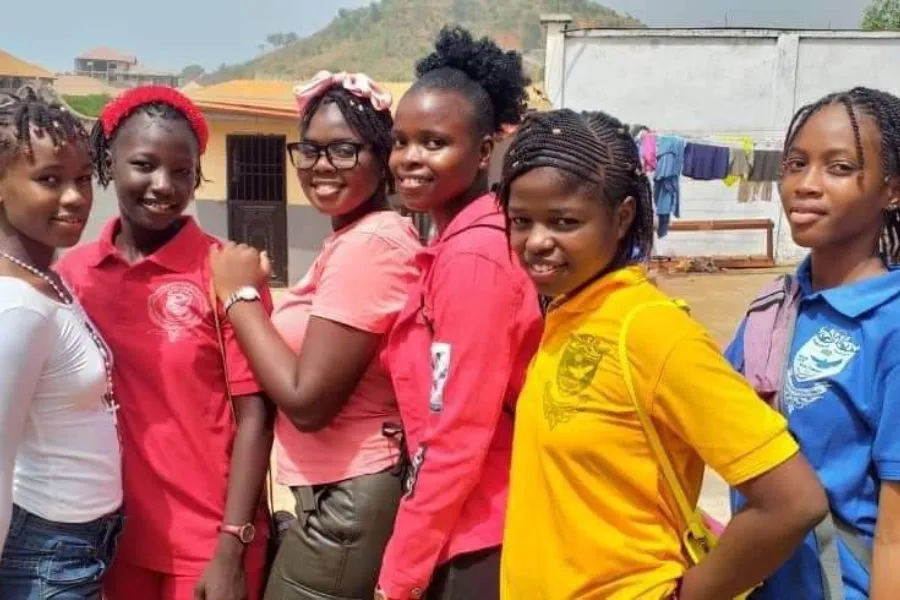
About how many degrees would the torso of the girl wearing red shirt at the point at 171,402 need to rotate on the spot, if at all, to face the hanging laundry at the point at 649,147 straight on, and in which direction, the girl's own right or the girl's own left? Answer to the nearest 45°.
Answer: approximately 135° to the girl's own left

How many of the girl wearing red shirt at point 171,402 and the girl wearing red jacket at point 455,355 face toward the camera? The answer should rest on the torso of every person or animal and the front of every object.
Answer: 1

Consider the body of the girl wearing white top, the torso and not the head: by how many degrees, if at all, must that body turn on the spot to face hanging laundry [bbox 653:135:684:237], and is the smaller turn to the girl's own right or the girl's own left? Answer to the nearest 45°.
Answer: approximately 90° to the girl's own left

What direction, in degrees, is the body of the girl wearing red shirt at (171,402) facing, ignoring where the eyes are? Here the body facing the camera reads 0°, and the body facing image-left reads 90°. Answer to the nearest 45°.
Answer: approximately 0°

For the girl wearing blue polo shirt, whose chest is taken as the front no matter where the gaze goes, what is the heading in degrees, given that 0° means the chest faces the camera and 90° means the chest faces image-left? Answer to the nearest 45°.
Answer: approximately 45°

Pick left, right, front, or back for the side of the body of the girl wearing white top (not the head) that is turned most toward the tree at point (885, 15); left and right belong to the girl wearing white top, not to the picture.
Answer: left
